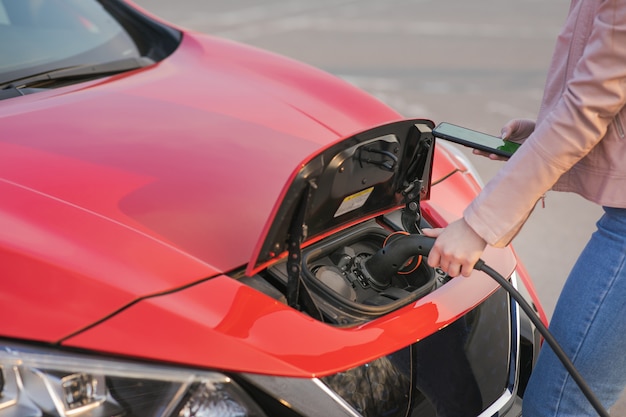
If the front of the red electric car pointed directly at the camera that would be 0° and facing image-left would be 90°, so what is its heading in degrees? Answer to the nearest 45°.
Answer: approximately 315°
